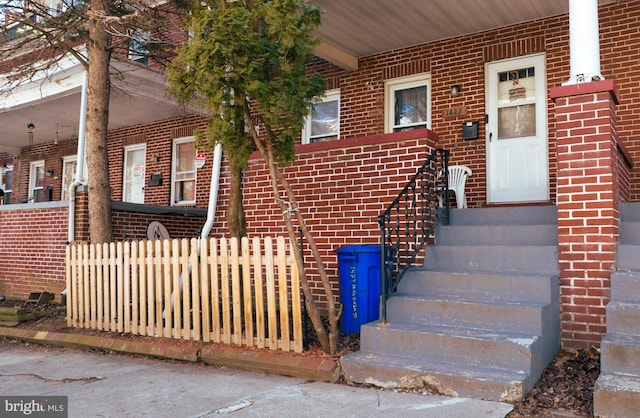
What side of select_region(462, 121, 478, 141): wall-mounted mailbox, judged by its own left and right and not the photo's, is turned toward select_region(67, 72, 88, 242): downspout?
right

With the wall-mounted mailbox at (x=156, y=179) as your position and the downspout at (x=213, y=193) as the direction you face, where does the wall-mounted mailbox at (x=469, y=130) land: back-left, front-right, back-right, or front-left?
front-left

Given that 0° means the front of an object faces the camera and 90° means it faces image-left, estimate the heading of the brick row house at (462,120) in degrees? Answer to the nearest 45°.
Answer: approximately 45°

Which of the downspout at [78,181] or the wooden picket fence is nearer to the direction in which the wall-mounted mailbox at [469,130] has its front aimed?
the wooden picket fence

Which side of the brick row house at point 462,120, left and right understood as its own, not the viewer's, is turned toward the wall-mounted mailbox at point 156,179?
right

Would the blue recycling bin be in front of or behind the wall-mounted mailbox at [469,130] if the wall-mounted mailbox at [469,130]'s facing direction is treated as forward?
in front

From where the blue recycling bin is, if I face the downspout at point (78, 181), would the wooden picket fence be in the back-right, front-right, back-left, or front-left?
front-left

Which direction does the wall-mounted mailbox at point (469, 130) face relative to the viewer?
toward the camera

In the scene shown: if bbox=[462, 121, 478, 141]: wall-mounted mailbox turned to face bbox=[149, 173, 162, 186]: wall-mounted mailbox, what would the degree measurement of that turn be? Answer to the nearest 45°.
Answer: approximately 90° to its right

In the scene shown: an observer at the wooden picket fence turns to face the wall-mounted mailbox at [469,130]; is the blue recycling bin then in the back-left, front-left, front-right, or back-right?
front-right
